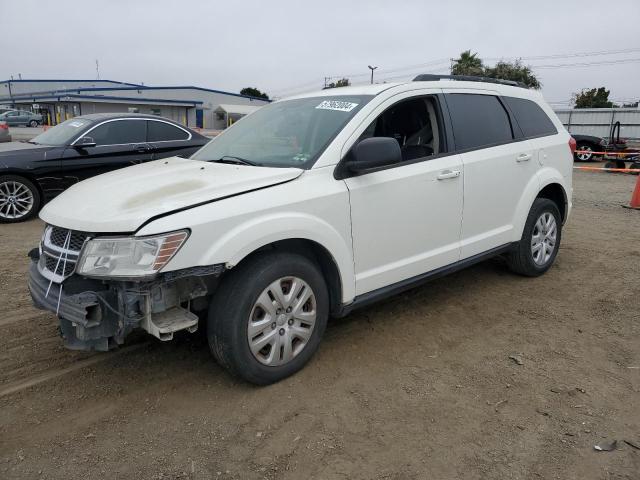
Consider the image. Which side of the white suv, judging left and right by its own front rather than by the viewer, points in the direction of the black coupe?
right

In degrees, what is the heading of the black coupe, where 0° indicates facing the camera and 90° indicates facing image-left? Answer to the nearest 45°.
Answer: approximately 90°

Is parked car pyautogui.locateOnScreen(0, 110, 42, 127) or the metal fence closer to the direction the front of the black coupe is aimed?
the parked car

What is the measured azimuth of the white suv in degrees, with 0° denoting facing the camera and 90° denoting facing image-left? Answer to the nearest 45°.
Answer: approximately 45°

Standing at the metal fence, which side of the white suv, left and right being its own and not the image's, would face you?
back

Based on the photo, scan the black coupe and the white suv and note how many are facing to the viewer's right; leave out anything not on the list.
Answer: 0

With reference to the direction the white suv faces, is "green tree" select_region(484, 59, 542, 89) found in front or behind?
behind

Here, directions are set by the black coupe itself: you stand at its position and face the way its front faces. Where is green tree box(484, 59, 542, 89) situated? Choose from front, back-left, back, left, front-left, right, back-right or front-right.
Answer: back-right
